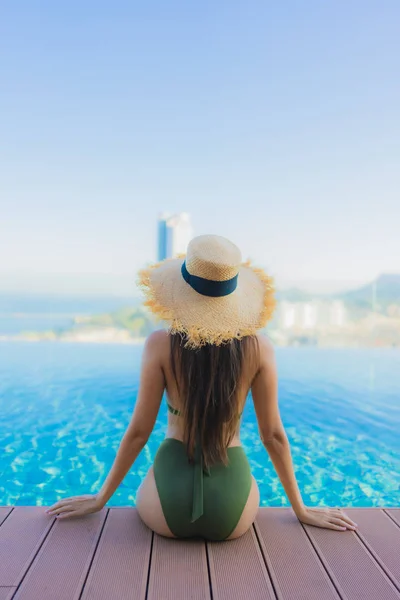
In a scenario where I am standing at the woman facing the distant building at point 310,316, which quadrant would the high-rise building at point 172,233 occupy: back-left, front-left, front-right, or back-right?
front-left

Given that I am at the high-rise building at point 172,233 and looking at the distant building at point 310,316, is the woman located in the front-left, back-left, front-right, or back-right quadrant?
front-right

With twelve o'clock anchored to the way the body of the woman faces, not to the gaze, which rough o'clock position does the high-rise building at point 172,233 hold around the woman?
The high-rise building is roughly at 12 o'clock from the woman.

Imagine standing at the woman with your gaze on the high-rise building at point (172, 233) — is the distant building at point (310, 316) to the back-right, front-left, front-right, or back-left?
front-right

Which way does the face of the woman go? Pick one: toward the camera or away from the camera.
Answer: away from the camera

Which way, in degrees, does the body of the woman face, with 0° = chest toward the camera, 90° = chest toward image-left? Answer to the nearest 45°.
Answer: approximately 180°

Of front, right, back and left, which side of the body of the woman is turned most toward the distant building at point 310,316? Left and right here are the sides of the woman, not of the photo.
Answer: front
